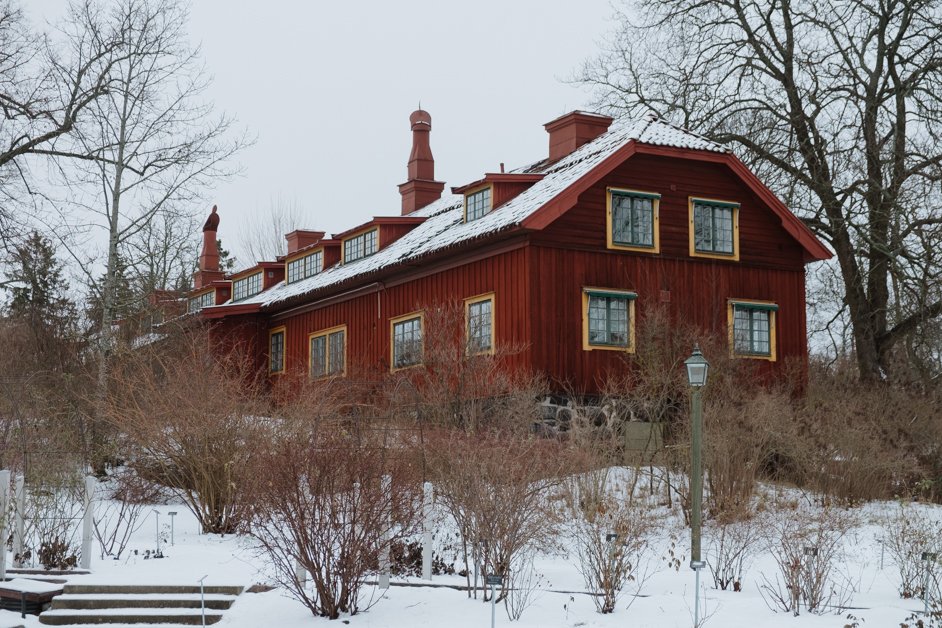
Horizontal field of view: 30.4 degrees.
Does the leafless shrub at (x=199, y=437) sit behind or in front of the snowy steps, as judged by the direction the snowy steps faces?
behind

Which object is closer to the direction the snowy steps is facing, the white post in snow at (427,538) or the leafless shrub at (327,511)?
the leafless shrub

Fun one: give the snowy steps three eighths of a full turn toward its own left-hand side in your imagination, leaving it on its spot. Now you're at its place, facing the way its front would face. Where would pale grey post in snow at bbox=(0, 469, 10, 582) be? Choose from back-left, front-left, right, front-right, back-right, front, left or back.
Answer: left

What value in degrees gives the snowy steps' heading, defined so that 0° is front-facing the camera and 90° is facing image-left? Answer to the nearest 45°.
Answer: approximately 0°

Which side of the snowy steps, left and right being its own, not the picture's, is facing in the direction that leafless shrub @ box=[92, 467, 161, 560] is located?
back

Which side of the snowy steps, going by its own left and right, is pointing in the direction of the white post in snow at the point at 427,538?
left

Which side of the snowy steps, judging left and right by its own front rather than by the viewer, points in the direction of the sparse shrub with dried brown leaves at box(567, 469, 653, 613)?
left
